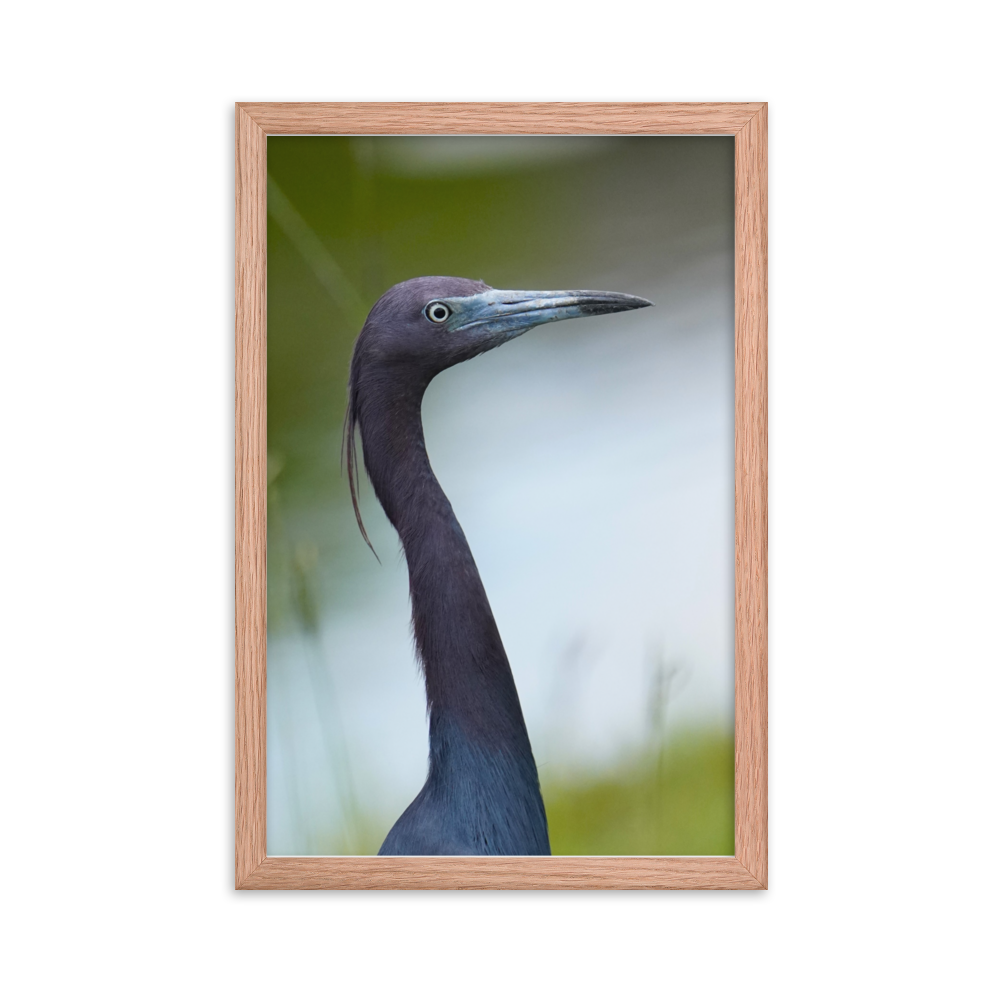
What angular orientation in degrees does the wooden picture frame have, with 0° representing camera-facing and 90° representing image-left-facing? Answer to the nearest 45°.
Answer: approximately 0°
